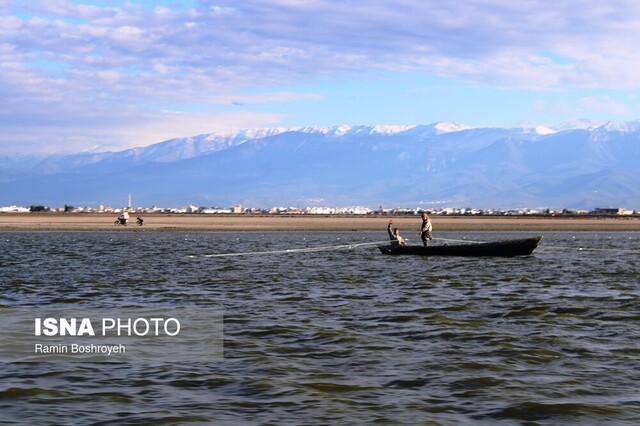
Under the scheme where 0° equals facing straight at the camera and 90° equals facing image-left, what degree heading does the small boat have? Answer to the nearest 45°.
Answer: approximately 270°
